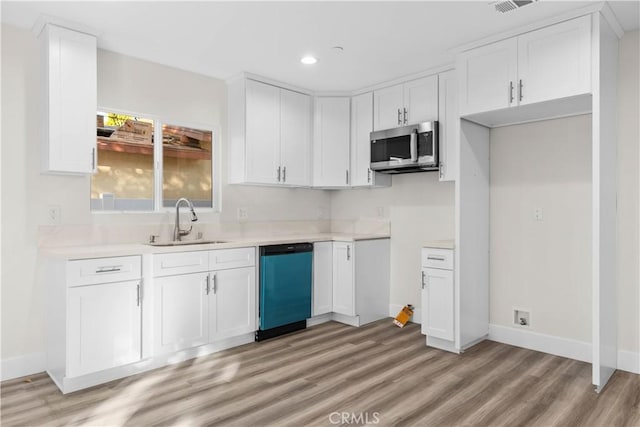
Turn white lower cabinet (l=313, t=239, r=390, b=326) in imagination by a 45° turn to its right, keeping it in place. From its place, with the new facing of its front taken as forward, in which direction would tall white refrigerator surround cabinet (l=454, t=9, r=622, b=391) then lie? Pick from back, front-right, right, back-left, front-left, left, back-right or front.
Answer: back-left

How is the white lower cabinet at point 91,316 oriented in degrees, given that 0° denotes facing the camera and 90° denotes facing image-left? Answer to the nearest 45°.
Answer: approximately 315°

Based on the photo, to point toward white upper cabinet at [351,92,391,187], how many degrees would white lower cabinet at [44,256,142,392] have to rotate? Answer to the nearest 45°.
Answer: approximately 45° to its left

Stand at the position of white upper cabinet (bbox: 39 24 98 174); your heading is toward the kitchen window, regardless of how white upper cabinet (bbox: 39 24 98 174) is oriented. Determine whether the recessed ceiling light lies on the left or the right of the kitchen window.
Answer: right

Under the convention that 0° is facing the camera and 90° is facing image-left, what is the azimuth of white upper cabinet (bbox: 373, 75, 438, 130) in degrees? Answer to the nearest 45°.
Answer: approximately 45°
